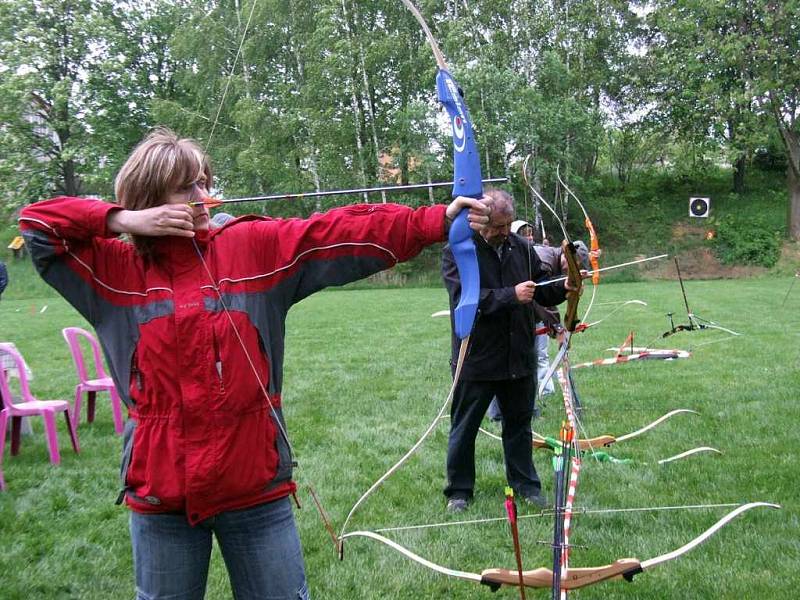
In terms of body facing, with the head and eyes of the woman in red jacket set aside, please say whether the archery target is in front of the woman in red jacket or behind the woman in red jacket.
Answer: behind

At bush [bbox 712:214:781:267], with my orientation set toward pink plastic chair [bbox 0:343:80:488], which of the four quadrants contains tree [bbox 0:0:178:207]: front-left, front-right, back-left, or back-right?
front-right

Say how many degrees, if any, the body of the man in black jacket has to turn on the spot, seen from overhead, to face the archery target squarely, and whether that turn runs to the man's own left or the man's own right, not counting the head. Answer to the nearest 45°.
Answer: approximately 135° to the man's own left

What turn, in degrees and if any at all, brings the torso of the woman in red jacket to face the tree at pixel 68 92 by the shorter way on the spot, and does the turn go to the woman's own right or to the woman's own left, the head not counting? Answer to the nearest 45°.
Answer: approximately 180°

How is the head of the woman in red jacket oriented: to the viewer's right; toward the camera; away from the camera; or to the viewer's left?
to the viewer's right

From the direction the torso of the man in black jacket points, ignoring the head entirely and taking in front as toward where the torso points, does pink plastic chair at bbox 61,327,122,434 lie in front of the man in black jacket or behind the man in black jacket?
behind

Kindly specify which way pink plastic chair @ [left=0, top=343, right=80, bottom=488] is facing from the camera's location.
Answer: facing to the right of the viewer

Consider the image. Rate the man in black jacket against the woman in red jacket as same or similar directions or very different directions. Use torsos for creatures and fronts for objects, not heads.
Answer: same or similar directions

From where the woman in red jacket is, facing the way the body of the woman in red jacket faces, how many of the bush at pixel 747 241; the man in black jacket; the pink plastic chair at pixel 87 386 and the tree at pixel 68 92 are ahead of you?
0

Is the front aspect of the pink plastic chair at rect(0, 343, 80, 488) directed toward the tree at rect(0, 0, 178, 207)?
no

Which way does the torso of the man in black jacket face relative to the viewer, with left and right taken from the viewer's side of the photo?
facing the viewer and to the right of the viewer

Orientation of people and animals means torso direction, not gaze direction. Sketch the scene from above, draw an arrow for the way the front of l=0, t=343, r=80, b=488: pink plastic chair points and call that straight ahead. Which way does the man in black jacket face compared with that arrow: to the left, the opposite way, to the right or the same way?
to the right

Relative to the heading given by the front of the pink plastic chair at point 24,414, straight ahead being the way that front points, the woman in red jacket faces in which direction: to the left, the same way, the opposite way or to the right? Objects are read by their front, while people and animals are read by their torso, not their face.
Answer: to the right

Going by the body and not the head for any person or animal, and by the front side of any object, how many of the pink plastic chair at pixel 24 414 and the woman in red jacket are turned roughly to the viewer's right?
1

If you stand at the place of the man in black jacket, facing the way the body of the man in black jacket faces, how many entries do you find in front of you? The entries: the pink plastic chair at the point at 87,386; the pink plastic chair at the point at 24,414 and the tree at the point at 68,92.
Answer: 0

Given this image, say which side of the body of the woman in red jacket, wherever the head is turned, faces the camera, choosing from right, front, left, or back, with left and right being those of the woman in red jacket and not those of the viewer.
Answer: front

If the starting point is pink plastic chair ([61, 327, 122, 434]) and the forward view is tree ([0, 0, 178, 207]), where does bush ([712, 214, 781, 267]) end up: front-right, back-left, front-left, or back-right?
front-right
